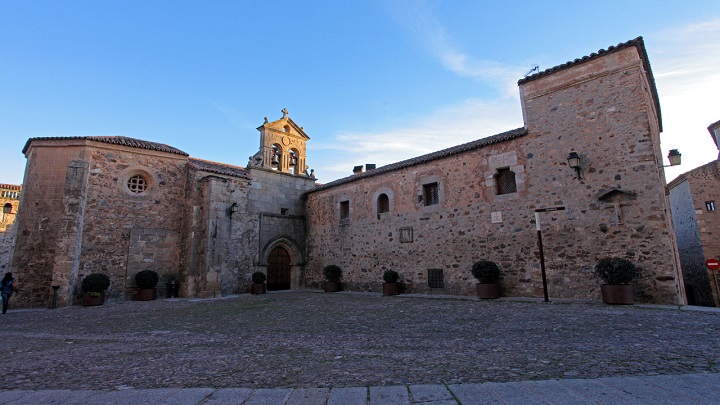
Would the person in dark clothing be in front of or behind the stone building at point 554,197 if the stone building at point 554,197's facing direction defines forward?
in front

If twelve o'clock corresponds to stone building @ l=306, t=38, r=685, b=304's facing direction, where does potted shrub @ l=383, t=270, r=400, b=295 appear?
The potted shrub is roughly at 2 o'clock from the stone building.

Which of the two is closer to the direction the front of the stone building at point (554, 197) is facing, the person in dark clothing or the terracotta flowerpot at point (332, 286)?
the person in dark clothing

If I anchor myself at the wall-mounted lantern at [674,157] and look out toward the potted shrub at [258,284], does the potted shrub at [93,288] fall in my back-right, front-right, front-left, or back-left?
front-left

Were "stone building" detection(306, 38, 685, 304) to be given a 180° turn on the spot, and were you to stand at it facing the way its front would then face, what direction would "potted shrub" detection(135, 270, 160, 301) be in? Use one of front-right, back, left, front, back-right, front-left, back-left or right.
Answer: back-left

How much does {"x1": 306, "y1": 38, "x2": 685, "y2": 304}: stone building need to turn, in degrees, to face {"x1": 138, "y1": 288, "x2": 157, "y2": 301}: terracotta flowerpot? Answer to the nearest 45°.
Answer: approximately 45° to its right

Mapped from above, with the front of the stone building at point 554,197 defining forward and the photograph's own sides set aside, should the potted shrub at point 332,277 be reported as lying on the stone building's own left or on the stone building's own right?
on the stone building's own right

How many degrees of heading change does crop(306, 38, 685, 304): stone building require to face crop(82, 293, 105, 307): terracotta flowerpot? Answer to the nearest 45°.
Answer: approximately 45° to its right

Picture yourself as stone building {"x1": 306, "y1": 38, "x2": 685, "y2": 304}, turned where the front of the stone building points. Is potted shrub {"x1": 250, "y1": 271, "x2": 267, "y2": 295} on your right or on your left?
on your right
